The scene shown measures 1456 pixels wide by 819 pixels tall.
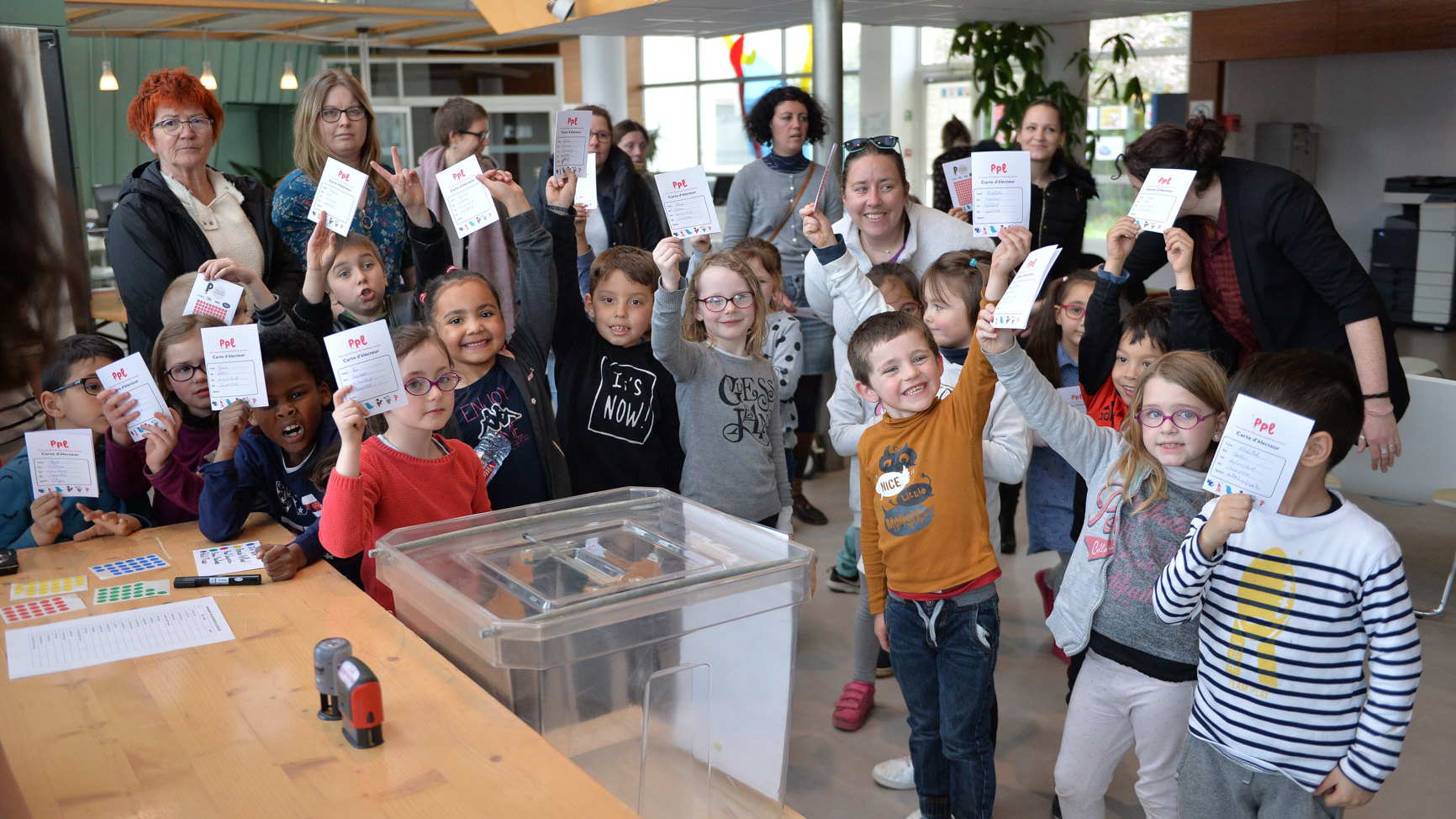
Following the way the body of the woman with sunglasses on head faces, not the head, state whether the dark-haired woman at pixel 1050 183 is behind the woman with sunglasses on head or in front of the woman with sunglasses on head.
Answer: behind

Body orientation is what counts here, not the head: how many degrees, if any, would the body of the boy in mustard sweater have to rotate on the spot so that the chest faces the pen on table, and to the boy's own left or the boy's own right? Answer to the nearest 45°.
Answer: approximately 90° to the boy's own right

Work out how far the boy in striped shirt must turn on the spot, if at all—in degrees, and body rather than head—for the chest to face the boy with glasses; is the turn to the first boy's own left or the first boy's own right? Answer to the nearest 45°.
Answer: approximately 45° to the first boy's own right

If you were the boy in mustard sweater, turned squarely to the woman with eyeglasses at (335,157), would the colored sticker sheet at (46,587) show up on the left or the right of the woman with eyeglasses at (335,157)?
left

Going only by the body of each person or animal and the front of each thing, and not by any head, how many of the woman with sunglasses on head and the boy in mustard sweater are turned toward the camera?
2

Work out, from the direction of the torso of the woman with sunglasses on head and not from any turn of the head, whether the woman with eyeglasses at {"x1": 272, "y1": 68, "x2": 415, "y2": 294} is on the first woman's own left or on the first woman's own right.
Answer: on the first woman's own right

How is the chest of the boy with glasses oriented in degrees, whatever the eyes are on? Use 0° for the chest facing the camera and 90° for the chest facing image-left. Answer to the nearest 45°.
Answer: approximately 315°

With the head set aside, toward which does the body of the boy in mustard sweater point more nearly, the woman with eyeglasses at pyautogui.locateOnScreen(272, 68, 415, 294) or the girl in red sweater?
the girl in red sweater

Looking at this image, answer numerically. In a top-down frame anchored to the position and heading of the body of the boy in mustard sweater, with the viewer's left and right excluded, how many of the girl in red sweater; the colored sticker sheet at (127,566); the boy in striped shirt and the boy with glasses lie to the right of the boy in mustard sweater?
3

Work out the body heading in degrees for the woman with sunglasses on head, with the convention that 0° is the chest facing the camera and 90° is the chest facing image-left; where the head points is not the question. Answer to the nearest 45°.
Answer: approximately 0°

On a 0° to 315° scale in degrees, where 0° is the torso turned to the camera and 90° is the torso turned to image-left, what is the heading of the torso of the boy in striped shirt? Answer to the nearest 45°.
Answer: approximately 45°
